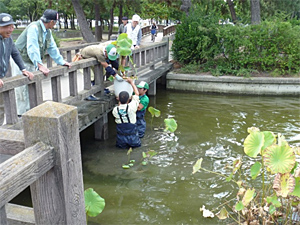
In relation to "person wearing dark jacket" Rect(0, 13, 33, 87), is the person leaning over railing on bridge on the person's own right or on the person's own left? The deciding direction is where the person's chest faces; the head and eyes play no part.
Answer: on the person's own left

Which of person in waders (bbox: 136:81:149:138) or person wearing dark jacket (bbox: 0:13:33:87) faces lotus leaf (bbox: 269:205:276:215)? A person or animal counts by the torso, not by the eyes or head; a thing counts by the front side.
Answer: the person wearing dark jacket

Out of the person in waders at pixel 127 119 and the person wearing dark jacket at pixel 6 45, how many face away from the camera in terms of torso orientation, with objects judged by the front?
1

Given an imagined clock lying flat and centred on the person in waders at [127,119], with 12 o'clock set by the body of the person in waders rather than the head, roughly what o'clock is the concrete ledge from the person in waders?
The concrete ledge is roughly at 1 o'clock from the person in waders.

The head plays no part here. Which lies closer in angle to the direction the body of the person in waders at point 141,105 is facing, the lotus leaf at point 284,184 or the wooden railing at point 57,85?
the wooden railing

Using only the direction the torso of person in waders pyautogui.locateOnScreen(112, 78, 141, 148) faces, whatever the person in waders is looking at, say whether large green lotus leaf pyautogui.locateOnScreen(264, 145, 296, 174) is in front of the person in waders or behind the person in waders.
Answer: behind

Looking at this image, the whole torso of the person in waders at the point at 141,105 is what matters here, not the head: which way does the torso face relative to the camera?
to the viewer's left

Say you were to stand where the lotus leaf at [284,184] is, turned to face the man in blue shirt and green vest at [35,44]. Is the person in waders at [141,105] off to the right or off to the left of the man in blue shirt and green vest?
right

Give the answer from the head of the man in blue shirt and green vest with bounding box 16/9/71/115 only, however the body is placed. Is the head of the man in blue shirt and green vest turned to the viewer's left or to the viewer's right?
to the viewer's right

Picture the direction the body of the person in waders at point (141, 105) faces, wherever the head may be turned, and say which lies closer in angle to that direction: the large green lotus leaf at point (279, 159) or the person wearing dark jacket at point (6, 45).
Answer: the person wearing dark jacket

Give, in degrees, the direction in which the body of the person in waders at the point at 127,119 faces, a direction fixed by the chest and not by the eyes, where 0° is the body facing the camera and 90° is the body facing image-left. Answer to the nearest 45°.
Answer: approximately 180°

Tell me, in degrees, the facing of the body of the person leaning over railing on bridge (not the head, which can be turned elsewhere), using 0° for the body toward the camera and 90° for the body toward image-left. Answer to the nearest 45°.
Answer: approximately 315°

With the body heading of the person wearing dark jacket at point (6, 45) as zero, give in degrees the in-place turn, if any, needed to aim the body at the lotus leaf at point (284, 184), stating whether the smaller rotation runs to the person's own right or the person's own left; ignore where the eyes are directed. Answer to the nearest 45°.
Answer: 0° — they already face it

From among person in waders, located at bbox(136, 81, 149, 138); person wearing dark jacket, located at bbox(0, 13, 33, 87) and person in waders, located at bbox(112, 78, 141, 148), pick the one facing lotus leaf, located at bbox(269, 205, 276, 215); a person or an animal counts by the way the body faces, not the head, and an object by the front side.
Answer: the person wearing dark jacket
